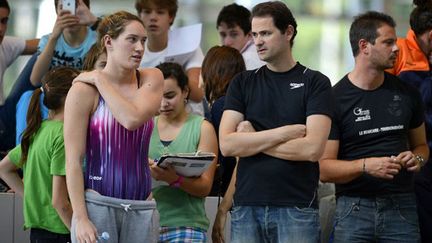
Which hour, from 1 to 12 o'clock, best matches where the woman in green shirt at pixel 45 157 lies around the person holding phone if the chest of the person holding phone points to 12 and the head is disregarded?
The woman in green shirt is roughly at 12 o'clock from the person holding phone.

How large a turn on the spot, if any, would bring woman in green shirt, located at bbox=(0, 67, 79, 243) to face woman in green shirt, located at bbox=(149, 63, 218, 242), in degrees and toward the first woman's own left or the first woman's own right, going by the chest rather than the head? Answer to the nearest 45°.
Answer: approximately 45° to the first woman's own right

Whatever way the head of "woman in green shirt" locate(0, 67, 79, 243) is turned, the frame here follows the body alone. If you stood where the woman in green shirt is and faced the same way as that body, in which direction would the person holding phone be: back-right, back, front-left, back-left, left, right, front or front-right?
front-left

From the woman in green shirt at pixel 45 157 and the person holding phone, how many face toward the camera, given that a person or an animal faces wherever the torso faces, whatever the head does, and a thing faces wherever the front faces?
1

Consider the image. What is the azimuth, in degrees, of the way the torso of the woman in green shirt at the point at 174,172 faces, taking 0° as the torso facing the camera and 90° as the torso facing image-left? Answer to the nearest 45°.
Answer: approximately 45°

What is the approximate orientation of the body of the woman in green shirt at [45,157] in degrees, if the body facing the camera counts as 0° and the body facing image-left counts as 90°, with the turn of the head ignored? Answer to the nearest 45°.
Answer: approximately 225°

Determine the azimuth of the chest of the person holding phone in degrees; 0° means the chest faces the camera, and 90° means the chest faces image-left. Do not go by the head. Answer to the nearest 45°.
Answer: approximately 0°

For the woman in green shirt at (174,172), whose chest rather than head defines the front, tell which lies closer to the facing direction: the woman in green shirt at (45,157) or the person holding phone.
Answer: the woman in green shirt
